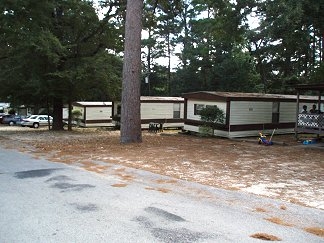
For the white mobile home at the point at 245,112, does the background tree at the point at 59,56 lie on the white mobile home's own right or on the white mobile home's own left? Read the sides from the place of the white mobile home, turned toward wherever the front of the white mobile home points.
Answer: on the white mobile home's own right

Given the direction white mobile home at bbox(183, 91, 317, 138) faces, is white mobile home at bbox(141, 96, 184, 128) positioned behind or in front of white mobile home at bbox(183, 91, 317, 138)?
behind

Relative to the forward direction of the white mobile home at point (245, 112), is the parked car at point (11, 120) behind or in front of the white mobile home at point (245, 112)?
behind

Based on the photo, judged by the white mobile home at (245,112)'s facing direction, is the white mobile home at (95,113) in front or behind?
behind

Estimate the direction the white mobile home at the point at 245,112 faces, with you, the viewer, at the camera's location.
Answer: facing the viewer and to the right of the viewer
